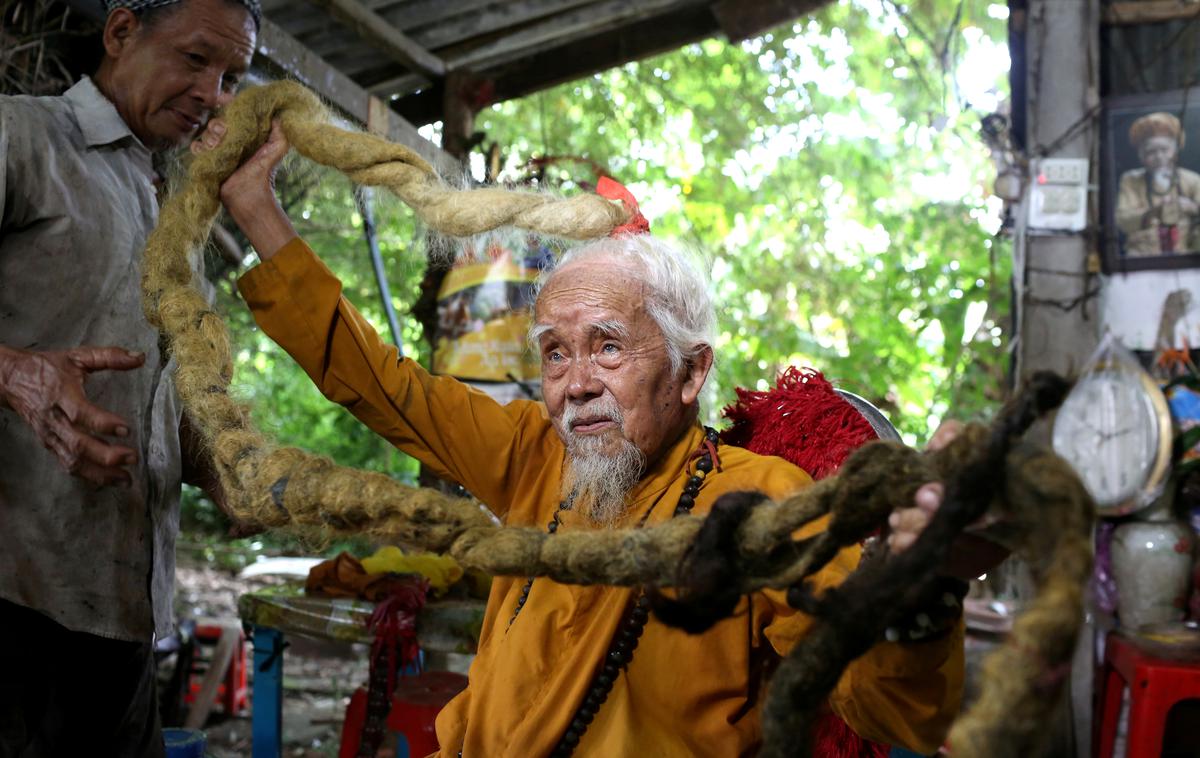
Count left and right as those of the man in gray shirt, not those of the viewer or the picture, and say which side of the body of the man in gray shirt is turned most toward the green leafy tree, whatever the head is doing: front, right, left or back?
left

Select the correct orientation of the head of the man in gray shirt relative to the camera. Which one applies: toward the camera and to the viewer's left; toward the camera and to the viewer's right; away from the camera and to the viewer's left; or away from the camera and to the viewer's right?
toward the camera and to the viewer's right

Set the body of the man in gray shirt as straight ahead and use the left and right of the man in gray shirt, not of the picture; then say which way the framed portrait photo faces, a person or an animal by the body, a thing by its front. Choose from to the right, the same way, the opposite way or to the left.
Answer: to the right

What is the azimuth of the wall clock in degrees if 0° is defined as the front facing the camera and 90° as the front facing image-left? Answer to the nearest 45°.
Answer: approximately 45°

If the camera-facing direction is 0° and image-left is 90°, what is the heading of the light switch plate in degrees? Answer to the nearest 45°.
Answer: approximately 0°

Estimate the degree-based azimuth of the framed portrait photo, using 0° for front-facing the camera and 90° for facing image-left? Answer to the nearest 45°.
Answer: approximately 0°

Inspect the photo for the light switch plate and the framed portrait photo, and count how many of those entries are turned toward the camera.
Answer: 2
